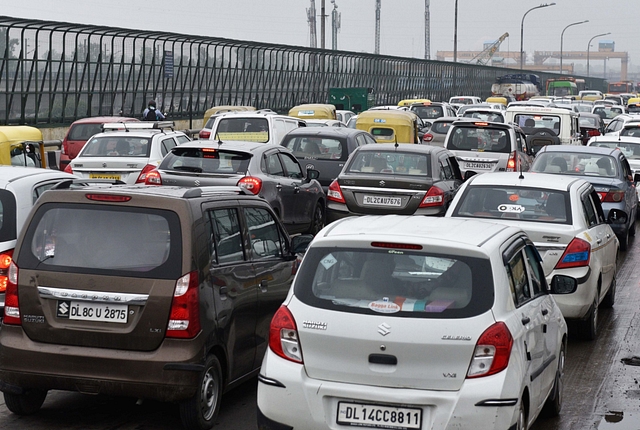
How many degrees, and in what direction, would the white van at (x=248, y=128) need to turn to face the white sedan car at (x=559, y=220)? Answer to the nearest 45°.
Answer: approximately 135° to its right

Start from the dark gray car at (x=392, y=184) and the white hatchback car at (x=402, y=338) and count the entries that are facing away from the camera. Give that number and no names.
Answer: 2

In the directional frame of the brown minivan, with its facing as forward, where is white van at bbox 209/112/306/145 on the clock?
The white van is roughly at 11 o'clock from the brown minivan.

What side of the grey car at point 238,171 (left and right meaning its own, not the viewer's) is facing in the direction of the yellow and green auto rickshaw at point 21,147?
left

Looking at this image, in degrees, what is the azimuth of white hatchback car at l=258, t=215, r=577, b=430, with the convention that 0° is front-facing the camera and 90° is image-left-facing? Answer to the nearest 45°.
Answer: approximately 180°

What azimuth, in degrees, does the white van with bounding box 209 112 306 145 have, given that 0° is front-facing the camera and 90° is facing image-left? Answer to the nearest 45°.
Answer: approximately 225°

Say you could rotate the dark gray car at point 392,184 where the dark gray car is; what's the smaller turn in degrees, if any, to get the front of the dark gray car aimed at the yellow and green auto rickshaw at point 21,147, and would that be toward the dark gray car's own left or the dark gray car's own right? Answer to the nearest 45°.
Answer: approximately 90° to the dark gray car's own left

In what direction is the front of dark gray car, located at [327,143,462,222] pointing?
away from the camera

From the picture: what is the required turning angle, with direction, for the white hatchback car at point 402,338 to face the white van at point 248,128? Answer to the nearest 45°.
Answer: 0° — it already faces it

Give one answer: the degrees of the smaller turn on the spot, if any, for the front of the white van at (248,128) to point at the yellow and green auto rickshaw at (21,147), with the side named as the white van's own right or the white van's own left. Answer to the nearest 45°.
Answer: approximately 180°

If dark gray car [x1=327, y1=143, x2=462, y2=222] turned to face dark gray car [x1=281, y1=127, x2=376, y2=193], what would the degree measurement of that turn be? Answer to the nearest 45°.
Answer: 0° — it already faces it

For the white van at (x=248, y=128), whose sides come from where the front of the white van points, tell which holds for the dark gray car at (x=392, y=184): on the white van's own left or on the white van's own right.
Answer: on the white van's own right

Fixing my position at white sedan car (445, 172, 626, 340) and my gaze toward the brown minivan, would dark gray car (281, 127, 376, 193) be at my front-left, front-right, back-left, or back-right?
back-right

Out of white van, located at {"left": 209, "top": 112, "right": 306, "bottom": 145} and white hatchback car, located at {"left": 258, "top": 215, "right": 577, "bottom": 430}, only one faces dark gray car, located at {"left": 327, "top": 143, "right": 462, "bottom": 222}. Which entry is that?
the white hatchback car

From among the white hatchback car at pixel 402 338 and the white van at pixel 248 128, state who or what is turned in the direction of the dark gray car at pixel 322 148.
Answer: the white hatchback car

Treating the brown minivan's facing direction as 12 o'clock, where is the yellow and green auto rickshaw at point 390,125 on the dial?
The yellow and green auto rickshaw is roughly at 11 o'clock from the brown minivan.

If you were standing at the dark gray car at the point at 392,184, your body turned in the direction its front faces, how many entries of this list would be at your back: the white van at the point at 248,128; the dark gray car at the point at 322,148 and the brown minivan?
1
